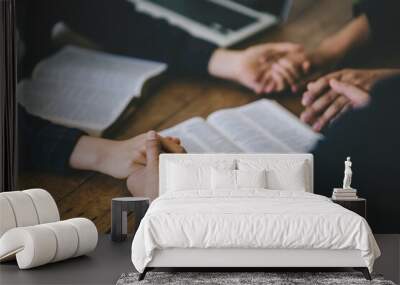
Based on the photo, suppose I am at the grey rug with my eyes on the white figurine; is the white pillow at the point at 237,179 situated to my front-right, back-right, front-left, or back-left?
front-left

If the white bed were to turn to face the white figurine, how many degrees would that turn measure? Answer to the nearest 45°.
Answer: approximately 135° to its left

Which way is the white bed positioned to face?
toward the camera

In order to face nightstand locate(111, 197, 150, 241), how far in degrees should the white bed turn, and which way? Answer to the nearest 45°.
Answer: approximately 135° to its right

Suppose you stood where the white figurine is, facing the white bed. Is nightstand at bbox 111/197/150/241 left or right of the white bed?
right
